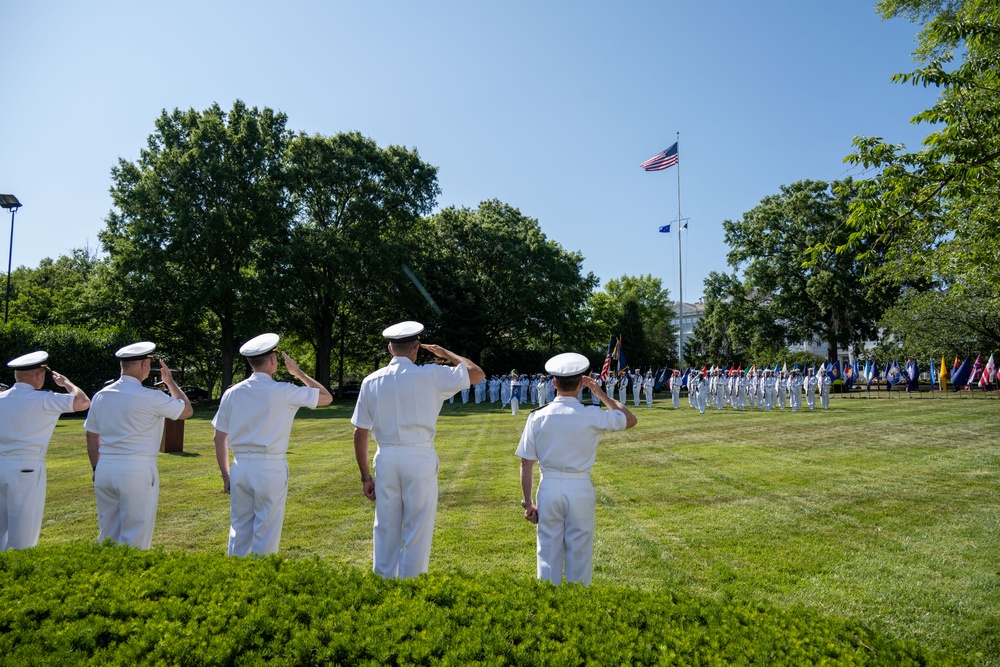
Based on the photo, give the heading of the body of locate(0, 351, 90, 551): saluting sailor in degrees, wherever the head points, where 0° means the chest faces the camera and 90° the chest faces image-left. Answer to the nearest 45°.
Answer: approximately 225°

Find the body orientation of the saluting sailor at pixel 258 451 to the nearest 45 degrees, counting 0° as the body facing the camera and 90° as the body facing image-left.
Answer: approximately 225°

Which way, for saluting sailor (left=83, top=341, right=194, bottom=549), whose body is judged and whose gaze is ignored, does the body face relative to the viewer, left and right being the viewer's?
facing away from the viewer and to the right of the viewer

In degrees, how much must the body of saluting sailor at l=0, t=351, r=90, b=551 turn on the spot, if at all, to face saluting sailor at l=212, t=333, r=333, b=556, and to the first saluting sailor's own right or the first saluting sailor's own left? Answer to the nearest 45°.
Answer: approximately 90° to the first saluting sailor's own right

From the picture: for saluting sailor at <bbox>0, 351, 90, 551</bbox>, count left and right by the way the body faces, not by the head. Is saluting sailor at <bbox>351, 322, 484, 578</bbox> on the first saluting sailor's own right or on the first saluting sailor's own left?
on the first saluting sailor's own right

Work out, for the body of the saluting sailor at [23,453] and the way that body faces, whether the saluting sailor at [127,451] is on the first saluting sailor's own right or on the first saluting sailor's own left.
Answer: on the first saluting sailor's own right
